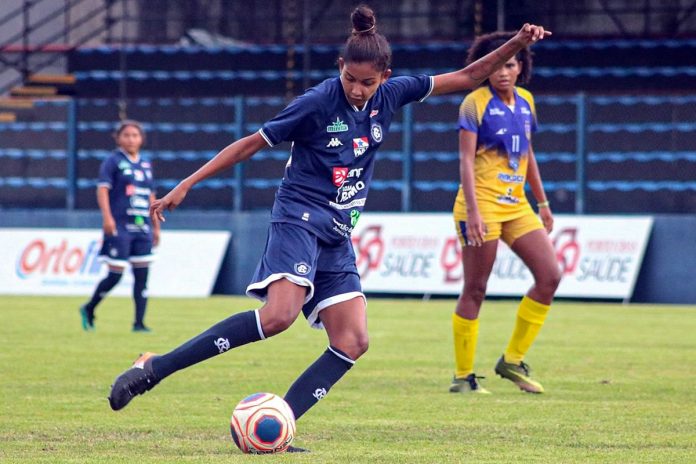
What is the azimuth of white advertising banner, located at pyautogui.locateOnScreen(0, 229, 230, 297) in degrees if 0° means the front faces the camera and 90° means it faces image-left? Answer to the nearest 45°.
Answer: approximately 0°

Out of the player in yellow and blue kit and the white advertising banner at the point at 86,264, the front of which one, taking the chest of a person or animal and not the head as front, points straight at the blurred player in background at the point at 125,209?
the white advertising banner

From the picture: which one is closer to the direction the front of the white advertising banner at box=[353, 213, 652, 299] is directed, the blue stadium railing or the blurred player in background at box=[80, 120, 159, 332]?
the blurred player in background

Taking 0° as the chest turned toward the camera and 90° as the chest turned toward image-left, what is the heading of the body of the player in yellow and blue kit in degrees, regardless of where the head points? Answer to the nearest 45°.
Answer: approximately 315°

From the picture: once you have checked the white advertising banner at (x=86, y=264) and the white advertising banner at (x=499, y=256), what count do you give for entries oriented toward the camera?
2

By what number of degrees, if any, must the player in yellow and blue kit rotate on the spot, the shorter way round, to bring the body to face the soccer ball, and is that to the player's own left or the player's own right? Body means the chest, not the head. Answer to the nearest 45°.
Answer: approximately 45° to the player's own right

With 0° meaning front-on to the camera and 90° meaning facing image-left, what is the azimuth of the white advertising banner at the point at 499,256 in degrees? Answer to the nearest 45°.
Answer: approximately 0°

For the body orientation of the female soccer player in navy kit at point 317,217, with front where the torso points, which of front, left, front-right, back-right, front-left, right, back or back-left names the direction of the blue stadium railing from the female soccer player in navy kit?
back-left

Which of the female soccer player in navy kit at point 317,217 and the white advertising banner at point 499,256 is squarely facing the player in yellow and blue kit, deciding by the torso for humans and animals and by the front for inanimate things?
the white advertising banner

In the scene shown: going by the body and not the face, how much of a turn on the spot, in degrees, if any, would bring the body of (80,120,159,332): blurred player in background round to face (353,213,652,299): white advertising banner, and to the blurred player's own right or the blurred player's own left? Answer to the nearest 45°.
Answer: approximately 90° to the blurred player's own left

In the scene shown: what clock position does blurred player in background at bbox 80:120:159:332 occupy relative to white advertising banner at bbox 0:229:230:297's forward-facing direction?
The blurred player in background is roughly at 12 o'clock from the white advertising banner.
